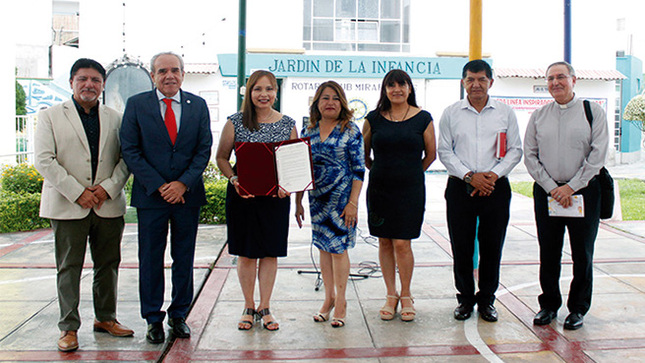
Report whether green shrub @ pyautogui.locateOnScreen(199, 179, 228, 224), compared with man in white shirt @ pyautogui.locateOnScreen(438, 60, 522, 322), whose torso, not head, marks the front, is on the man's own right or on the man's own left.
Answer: on the man's own right

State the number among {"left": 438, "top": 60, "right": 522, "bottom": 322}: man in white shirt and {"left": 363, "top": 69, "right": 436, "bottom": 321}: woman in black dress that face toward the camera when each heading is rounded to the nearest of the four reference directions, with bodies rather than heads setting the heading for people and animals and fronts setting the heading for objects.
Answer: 2

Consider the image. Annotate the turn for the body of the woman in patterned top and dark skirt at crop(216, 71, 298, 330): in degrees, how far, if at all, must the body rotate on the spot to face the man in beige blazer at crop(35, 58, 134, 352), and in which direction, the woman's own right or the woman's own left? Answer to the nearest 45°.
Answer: approximately 90° to the woman's own right
